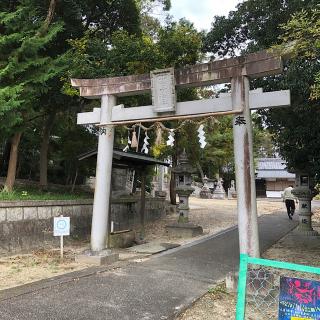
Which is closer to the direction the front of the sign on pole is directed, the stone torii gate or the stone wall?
the stone torii gate

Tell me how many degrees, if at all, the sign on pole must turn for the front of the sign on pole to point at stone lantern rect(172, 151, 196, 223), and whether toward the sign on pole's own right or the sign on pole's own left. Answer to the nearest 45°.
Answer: approximately 135° to the sign on pole's own left

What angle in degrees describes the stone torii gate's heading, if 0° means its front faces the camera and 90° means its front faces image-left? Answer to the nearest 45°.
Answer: approximately 45°

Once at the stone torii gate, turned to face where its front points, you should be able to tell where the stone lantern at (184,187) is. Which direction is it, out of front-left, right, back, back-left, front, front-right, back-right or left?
back-right

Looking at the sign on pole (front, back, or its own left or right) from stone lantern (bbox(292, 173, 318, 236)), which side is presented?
left

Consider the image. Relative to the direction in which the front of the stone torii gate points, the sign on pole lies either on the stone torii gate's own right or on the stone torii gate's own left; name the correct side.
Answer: on the stone torii gate's own right

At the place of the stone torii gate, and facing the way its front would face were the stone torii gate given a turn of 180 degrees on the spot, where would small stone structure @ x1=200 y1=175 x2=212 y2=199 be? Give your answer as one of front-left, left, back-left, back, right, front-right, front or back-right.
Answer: front-left

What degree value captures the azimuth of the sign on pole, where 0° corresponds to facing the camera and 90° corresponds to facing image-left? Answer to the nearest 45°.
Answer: approximately 0°

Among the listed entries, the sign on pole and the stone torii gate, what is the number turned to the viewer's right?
0

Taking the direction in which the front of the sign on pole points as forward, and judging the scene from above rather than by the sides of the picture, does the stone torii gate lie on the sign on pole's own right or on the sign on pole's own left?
on the sign on pole's own left
